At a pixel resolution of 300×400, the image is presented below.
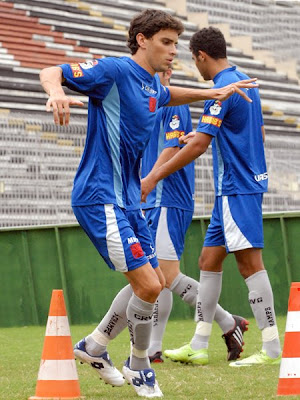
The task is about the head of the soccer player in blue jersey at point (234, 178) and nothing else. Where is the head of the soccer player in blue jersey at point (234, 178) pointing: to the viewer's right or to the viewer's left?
to the viewer's left

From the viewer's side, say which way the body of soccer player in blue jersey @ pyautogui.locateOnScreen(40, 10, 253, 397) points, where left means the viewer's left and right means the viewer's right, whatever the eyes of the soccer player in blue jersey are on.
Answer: facing the viewer and to the right of the viewer

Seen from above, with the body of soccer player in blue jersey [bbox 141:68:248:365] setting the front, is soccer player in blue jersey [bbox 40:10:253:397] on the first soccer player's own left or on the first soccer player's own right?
on the first soccer player's own left

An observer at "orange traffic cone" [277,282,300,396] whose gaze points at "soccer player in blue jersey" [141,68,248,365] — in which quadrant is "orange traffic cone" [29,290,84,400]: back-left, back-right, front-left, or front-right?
front-left
